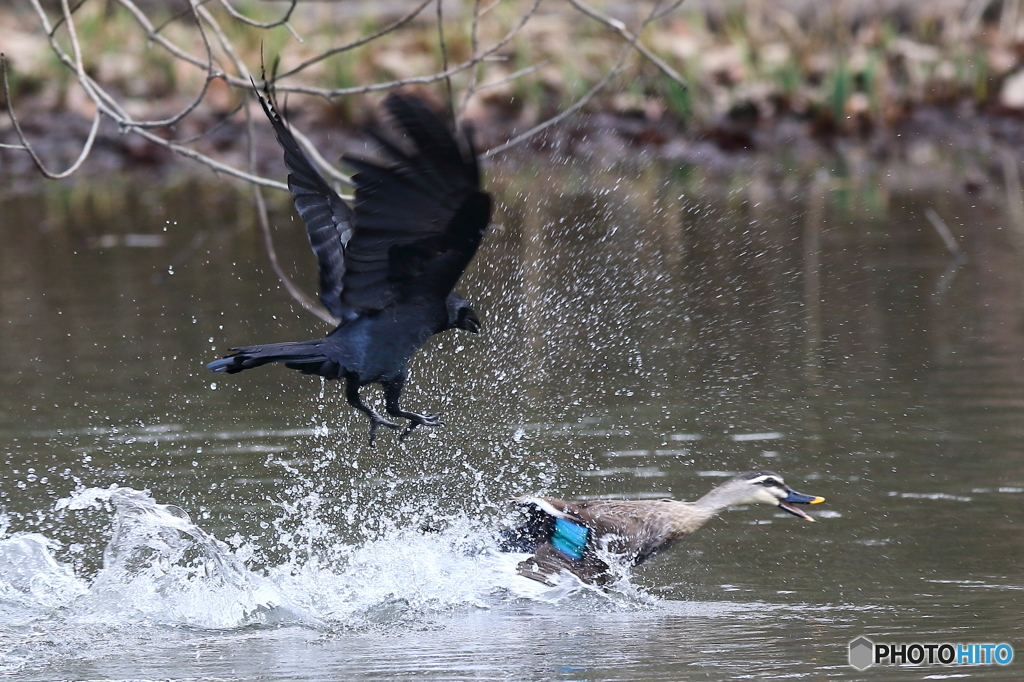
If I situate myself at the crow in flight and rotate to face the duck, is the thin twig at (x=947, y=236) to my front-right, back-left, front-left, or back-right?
front-left

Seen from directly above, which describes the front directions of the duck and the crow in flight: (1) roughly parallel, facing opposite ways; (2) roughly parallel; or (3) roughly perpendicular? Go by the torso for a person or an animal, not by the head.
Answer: roughly parallel

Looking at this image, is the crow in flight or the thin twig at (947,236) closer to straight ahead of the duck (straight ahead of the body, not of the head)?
the thin twig

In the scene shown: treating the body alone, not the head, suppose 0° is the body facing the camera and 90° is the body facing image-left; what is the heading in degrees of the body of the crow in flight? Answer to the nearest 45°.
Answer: approximately 270°

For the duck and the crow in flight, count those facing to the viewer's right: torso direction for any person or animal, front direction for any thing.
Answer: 2

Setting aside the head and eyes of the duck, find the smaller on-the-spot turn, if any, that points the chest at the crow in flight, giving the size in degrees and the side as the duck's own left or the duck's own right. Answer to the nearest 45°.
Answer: approximately 135° to the duck's own right

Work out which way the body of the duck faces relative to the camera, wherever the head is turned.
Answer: to the viewer's right

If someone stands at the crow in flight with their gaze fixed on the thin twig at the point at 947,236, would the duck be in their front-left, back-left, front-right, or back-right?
front-right

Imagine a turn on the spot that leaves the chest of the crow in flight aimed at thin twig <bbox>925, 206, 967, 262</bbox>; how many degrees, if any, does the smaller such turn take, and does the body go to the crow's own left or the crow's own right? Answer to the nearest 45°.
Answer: approximately 45° to the crow's own left
